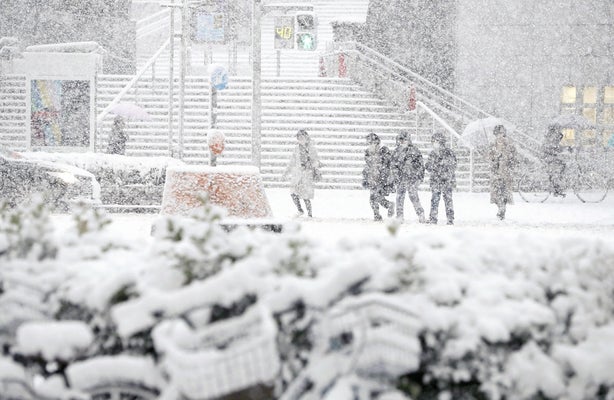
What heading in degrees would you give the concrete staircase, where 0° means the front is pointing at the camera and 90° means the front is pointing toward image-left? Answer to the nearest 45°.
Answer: approximately 0°

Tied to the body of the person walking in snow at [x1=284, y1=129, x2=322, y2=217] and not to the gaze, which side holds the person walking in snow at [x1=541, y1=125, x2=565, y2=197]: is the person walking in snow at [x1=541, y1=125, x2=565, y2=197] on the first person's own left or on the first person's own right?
on the first person's own left

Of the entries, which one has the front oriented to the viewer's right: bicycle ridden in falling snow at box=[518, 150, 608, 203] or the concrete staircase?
the bicycle ridden in falling snow

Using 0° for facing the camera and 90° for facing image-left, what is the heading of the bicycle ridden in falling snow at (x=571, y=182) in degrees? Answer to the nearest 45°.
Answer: approximately 270°

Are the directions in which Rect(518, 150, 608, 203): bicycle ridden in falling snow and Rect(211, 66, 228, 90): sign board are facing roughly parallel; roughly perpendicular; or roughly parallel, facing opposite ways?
roughly perpendicular

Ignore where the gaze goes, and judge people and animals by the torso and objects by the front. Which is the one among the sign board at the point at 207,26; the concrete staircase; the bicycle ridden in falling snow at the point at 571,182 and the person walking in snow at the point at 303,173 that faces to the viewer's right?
the bicycle ridden in falling snow

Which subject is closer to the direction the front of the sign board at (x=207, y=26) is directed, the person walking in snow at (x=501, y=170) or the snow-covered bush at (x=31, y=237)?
the snow-covered bush

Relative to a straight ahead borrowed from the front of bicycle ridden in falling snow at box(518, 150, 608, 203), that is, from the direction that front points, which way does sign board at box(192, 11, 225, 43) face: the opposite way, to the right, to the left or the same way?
to the right

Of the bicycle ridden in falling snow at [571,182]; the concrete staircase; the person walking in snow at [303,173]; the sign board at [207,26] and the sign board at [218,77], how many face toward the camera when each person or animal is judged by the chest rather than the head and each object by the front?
4

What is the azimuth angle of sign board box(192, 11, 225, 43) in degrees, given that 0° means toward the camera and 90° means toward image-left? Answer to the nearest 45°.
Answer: approximately 0°
